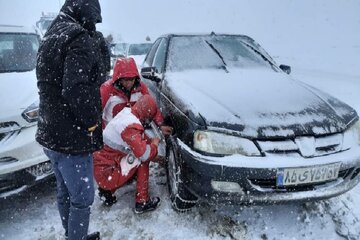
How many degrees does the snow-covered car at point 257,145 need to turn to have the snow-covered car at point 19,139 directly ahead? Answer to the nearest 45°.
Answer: approximately 135° to its right

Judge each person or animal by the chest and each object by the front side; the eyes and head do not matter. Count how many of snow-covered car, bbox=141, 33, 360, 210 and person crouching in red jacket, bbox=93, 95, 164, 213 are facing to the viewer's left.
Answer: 0

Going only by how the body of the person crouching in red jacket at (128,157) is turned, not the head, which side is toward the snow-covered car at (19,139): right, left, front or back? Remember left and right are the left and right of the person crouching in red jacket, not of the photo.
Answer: back

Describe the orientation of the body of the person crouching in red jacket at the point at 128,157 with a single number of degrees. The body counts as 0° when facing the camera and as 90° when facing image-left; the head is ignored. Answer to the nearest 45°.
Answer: approximately 270°

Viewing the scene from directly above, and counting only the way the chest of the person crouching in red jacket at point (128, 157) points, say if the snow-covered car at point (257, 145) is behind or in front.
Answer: in front

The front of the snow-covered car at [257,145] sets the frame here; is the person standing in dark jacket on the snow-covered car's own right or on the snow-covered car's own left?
on the snow-covered car's own right

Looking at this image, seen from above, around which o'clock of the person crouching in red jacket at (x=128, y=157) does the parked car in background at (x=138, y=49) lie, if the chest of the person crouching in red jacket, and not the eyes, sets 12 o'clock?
The parked car in background is roughly at 9 o'clock from the person crouching in red jacket.

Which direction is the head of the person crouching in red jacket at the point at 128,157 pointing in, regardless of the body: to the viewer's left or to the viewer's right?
to the viewer's right

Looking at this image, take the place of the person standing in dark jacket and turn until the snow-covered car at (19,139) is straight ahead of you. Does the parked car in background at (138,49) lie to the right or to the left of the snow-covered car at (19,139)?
right

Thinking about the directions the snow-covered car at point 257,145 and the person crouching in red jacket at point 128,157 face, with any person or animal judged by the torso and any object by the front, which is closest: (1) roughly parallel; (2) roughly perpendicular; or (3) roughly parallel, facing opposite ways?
roughly perpendicular

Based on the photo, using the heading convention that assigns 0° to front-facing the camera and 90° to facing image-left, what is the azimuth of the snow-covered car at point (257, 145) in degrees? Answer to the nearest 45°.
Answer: approximately 315°
